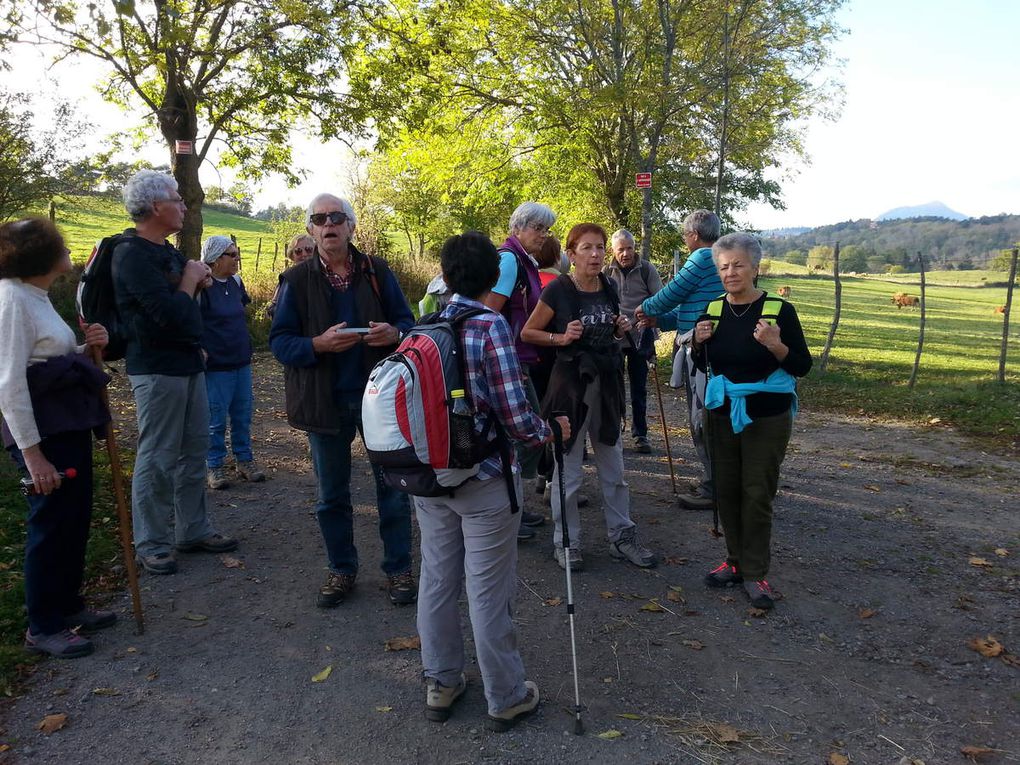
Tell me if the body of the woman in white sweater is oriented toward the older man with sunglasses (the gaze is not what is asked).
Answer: yes

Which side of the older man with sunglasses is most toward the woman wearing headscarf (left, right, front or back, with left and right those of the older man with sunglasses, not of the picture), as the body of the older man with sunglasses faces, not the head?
back

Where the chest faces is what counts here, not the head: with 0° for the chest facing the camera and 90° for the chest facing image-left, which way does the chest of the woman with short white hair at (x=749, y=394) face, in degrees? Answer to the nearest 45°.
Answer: approximately 45°

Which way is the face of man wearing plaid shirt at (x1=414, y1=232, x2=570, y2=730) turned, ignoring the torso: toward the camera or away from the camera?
away from the camera

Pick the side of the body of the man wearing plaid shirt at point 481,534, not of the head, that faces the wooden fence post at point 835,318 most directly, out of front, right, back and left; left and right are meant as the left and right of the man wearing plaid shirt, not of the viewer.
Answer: front

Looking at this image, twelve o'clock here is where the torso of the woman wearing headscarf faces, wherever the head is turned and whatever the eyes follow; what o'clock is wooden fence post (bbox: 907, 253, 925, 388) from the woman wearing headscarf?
The wooden fence post is roughly at 10 o'clock from the woman wearing headscarf.

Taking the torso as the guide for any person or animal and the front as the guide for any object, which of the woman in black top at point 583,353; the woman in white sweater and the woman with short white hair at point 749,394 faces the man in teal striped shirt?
the woman in white sweater

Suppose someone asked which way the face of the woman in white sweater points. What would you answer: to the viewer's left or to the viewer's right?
to the viewer's right

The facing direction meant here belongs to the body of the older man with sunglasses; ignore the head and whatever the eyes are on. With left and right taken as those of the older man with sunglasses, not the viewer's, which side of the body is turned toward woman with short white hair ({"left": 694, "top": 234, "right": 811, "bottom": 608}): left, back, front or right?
left

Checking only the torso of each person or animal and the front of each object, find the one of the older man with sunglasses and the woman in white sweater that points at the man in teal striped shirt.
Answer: the woman in white sweater

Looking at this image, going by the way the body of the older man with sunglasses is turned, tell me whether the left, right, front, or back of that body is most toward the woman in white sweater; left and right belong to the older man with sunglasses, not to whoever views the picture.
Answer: right

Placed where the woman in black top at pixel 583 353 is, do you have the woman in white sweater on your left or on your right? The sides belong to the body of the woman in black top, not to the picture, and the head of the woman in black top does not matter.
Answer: on your right

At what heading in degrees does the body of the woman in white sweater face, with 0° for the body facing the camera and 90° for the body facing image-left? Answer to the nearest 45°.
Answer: approximately 270°

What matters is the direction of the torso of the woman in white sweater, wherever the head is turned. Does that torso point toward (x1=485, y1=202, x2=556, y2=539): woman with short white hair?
yes

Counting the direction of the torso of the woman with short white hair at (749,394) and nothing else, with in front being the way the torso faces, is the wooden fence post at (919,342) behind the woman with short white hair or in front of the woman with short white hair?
behind

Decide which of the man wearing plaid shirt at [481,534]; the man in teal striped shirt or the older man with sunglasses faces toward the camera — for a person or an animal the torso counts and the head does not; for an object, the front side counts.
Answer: the older man with sunglasses

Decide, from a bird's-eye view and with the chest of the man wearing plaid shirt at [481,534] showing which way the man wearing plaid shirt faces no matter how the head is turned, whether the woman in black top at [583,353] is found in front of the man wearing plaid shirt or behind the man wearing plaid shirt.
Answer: in front
